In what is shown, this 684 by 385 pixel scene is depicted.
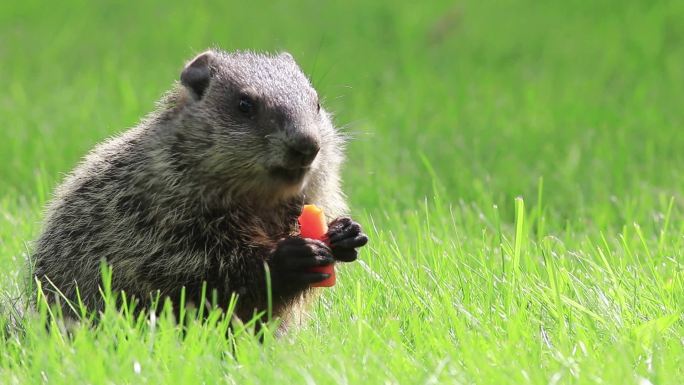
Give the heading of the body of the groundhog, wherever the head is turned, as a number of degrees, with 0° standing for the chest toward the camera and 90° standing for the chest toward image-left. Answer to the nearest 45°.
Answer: approximately 315°
